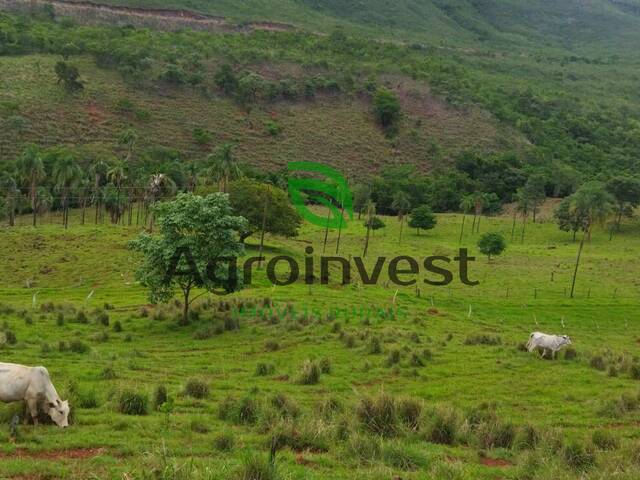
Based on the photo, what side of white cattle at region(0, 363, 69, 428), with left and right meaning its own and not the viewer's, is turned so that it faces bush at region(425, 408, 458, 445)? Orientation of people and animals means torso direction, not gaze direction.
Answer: front

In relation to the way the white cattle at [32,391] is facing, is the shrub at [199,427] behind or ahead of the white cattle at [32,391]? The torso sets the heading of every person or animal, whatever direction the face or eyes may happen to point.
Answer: ahead

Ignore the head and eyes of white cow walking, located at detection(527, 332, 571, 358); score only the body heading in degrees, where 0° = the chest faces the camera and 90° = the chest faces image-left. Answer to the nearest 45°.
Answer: approximately 270°

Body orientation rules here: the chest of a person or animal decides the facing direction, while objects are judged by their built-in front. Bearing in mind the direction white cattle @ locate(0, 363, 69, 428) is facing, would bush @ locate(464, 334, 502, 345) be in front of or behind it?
in front

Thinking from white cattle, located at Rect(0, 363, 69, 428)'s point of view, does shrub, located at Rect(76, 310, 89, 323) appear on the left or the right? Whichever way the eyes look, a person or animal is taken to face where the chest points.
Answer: on its left

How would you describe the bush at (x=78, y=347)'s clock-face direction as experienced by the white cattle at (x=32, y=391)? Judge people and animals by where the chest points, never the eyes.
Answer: The bush is roughly at 9 o'clock from the white cattle.

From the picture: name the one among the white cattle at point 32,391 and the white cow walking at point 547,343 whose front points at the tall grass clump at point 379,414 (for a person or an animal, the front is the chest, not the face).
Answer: the white cattle

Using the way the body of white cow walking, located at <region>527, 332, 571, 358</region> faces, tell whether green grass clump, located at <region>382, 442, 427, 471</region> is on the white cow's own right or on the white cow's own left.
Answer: on the white cow's own right

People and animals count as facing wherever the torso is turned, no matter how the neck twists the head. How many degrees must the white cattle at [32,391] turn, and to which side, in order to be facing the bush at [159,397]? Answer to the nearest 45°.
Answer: approximately 45° to its left

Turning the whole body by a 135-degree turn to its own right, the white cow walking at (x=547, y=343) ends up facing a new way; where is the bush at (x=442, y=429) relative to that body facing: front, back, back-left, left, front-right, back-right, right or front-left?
front-left

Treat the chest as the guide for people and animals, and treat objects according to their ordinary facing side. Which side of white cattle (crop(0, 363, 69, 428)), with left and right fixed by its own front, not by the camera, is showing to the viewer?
right

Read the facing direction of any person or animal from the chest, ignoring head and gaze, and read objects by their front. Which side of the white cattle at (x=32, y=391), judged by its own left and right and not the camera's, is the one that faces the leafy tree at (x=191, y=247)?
left
